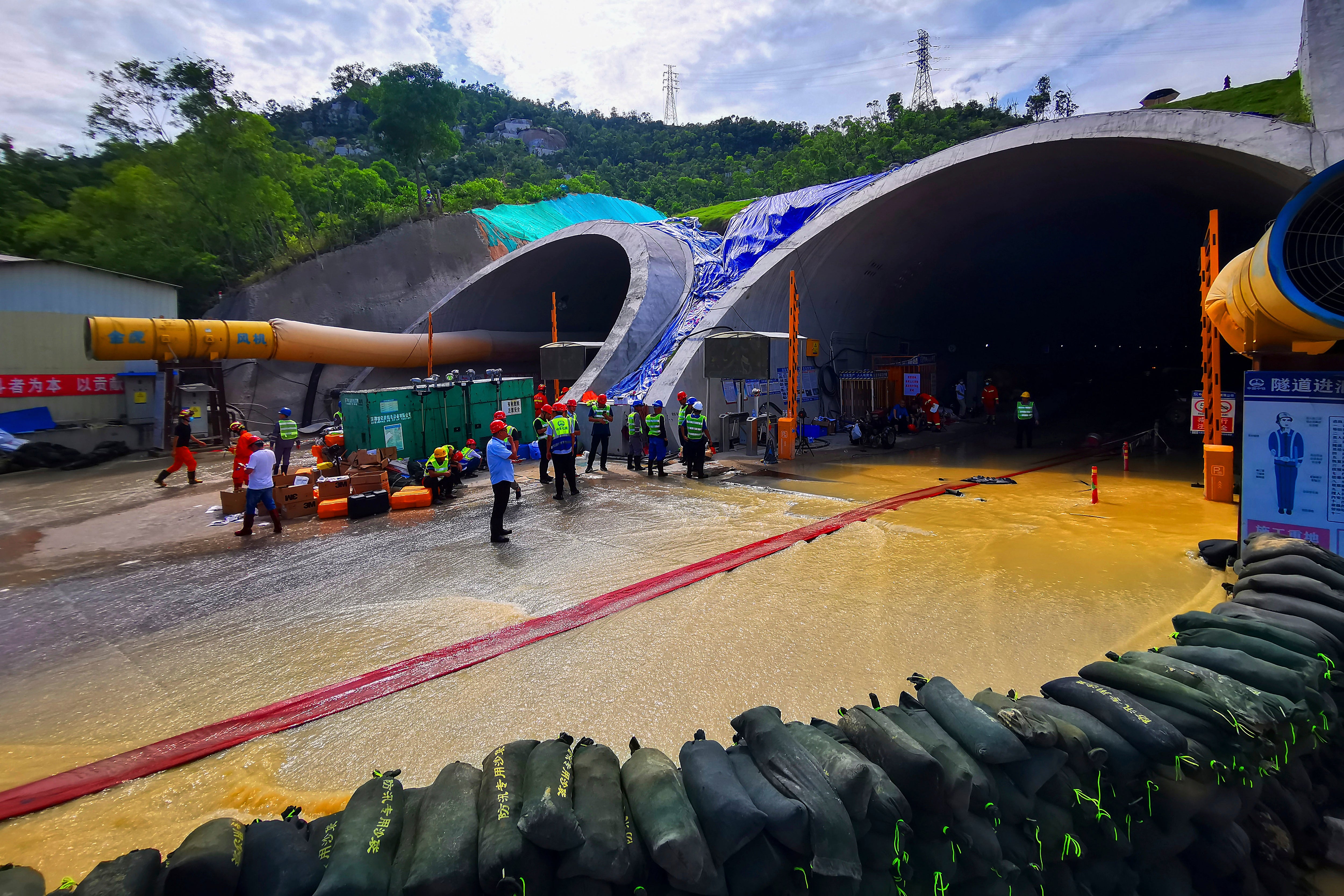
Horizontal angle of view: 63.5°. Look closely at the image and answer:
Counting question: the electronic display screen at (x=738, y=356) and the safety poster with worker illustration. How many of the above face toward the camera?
2

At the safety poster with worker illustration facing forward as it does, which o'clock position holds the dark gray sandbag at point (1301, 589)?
The dark gray sandbag is roughly at 12 o'clock from the safety poster with worker illustration.

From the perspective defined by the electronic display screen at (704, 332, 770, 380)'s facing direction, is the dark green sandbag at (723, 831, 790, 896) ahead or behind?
ahead

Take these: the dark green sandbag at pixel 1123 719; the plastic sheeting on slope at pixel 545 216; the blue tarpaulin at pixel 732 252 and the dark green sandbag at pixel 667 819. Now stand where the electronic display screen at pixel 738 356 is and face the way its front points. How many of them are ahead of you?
2

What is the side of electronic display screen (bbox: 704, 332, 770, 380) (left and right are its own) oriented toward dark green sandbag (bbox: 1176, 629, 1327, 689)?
front

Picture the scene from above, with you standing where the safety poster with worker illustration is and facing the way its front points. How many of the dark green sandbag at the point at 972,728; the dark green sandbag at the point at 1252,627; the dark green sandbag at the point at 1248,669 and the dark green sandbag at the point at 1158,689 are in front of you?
4

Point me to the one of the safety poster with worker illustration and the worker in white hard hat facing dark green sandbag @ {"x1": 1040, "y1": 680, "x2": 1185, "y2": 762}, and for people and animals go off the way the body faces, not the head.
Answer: the safety poster with worker illustration
